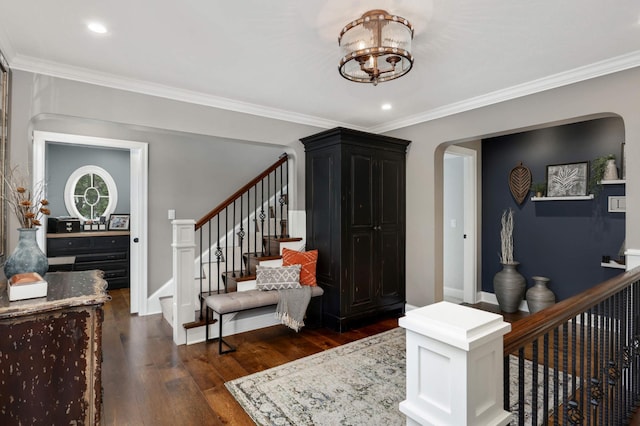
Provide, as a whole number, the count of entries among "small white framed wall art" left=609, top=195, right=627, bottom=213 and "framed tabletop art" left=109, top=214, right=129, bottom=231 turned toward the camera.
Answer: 2

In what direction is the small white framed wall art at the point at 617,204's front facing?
toward the camera

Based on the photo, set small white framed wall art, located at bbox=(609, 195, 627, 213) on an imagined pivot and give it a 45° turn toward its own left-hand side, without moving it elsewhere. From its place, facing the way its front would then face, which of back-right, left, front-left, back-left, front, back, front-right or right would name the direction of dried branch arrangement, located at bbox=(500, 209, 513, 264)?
back-right

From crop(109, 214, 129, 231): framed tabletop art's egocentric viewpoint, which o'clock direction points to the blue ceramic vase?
The blue ceramic vase is roughly at 12 o'clock from the framed tabletop art.

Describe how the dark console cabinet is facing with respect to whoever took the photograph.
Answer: facing the viewer

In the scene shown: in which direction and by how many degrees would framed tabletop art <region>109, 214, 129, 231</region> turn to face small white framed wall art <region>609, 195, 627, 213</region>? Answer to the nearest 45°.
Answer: approximately 45° to its left

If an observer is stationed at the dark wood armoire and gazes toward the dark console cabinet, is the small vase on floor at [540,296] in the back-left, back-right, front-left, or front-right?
back-right

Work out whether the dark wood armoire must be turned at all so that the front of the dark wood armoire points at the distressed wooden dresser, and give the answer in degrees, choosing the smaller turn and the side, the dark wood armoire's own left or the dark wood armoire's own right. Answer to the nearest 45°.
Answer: approximately 90° to the dark wood armoire's own right

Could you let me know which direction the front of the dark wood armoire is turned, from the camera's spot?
facing the viewer and to the right of the viewer
